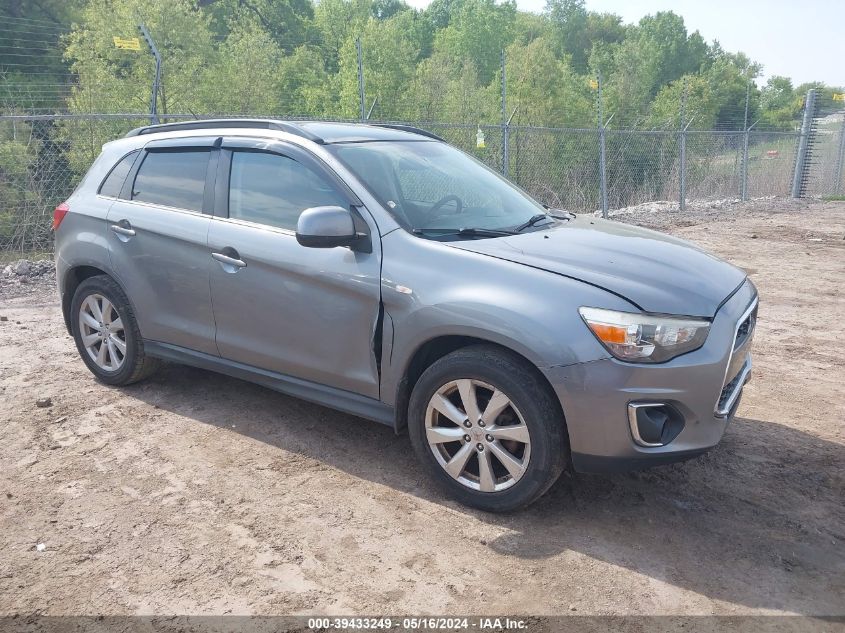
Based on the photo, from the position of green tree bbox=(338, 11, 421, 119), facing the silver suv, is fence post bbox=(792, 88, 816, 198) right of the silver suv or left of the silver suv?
left

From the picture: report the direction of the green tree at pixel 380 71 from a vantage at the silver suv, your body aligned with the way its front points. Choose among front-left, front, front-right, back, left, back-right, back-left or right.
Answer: back-left

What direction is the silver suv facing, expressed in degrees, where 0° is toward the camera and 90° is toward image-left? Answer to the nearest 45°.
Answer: approximately 315°

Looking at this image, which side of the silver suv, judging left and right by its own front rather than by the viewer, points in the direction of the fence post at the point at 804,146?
left
